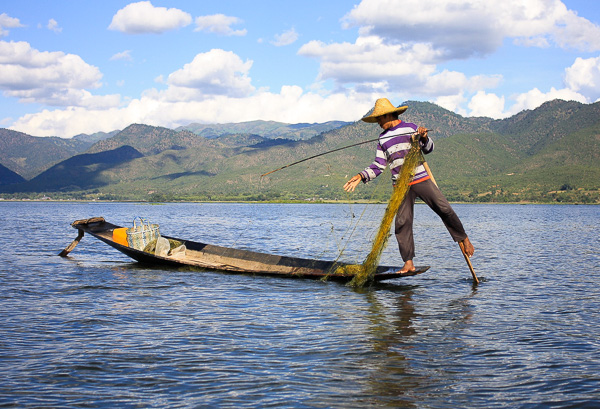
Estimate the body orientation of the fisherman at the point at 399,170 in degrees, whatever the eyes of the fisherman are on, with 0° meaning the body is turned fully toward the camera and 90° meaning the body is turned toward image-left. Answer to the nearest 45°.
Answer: approximately 45°

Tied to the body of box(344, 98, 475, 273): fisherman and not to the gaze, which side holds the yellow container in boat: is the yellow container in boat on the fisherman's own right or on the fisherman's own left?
on the fisherman's own right

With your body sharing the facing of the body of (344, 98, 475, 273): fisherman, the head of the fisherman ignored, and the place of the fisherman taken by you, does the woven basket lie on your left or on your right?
on your right
